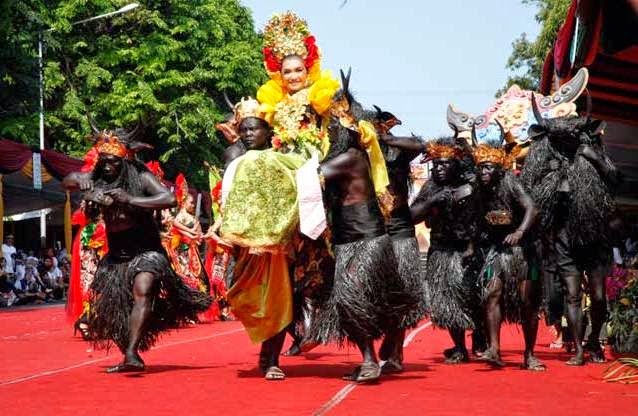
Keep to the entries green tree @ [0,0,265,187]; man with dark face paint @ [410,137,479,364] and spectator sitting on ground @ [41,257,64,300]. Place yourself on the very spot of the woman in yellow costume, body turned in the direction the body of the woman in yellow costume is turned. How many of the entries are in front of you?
0

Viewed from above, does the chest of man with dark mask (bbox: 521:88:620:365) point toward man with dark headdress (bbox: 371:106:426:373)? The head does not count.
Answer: no

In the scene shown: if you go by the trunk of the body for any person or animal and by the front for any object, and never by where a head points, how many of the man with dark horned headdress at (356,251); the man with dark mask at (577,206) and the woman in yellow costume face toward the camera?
2

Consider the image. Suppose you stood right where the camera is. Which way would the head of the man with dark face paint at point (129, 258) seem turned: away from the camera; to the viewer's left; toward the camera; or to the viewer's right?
toward the camera

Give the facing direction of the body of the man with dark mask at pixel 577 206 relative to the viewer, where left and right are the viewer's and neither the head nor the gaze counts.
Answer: facing the viewer

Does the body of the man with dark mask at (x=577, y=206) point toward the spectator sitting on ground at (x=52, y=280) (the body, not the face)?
no

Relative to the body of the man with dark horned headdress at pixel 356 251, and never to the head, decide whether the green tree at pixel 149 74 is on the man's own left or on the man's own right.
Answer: on the man's own right

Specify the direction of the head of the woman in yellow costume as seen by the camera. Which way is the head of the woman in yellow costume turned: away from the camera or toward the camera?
toward the camera

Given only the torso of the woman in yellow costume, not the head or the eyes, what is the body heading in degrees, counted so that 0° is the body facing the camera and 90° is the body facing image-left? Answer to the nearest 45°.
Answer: approximately 0°

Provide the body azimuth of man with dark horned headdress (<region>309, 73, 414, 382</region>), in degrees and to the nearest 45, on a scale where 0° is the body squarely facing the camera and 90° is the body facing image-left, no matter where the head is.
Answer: approximately 90°

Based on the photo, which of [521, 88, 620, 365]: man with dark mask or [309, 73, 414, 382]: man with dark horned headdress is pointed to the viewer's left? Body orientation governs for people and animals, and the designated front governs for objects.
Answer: [309, 73, 414, 382]: man with dark horned headdress

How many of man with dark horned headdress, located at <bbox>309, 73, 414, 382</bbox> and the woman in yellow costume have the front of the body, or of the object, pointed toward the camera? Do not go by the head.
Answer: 1

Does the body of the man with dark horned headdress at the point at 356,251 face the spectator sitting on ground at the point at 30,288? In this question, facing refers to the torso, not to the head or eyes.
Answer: no

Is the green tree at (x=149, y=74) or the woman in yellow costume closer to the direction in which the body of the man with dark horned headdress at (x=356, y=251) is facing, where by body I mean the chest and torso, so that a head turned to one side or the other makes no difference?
the woman in yellow costume

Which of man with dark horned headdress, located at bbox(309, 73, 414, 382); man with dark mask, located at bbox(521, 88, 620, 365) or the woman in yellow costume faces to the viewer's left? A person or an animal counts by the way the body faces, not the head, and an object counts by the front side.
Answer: man with dark horned headdress, located at bbox(309, 73, 414, 382)

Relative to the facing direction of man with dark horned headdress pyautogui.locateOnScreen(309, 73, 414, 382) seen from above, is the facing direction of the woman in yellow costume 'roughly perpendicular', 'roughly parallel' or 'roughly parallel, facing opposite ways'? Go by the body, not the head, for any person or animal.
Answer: roughly perpendicular

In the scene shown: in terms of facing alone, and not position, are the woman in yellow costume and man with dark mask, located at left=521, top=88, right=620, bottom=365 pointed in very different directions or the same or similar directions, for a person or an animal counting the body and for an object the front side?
same or similar directions
